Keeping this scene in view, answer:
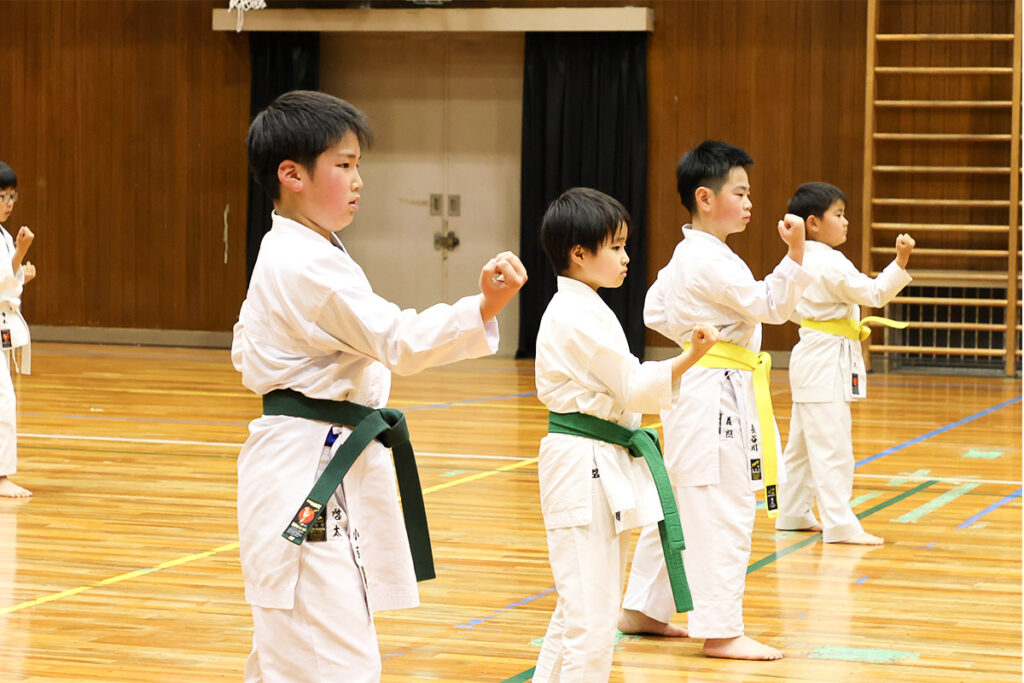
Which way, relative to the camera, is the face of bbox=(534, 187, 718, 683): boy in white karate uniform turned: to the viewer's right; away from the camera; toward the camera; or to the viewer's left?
to the viewer's right

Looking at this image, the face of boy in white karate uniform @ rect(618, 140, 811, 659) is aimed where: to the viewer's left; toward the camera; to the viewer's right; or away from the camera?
to the viewer's right

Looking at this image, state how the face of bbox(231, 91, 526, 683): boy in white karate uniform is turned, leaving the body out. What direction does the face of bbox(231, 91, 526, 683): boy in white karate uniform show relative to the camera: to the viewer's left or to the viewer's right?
to the viewer's right

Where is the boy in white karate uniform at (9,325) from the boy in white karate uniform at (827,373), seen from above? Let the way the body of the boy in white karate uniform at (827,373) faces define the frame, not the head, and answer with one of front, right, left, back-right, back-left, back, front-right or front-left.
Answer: back

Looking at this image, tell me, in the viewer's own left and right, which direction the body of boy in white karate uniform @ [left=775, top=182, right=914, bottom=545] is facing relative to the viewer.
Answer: facing to the right of the viewer

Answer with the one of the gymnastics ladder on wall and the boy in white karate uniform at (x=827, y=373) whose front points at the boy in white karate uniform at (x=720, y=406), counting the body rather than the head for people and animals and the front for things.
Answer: the gymnastics ladder on wall

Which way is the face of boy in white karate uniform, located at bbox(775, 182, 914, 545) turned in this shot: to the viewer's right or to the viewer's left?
to the viewer's right
